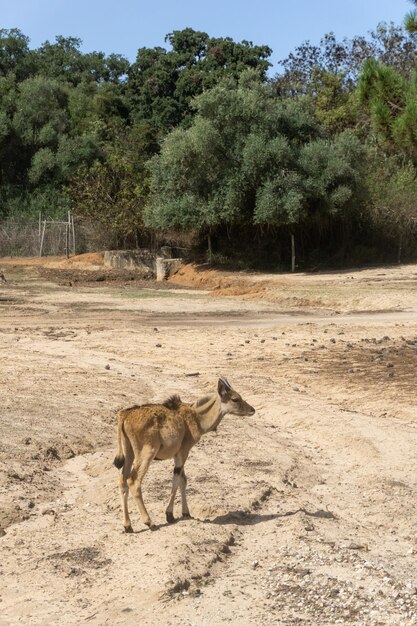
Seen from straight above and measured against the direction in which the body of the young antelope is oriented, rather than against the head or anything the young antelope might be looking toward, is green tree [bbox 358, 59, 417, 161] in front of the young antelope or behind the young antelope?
in front

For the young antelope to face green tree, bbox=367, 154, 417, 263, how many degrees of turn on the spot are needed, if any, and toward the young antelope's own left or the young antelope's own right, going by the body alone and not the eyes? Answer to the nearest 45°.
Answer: approximately 45° to the young antelope's own left

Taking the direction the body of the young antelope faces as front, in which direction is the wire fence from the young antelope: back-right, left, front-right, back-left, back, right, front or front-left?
front-left

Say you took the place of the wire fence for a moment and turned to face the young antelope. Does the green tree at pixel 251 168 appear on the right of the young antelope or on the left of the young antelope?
left

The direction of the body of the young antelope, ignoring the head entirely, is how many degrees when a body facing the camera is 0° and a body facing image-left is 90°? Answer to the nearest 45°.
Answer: approximately 225°

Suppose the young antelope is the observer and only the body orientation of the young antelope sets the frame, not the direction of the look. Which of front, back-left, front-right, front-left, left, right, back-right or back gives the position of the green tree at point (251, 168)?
front-left
